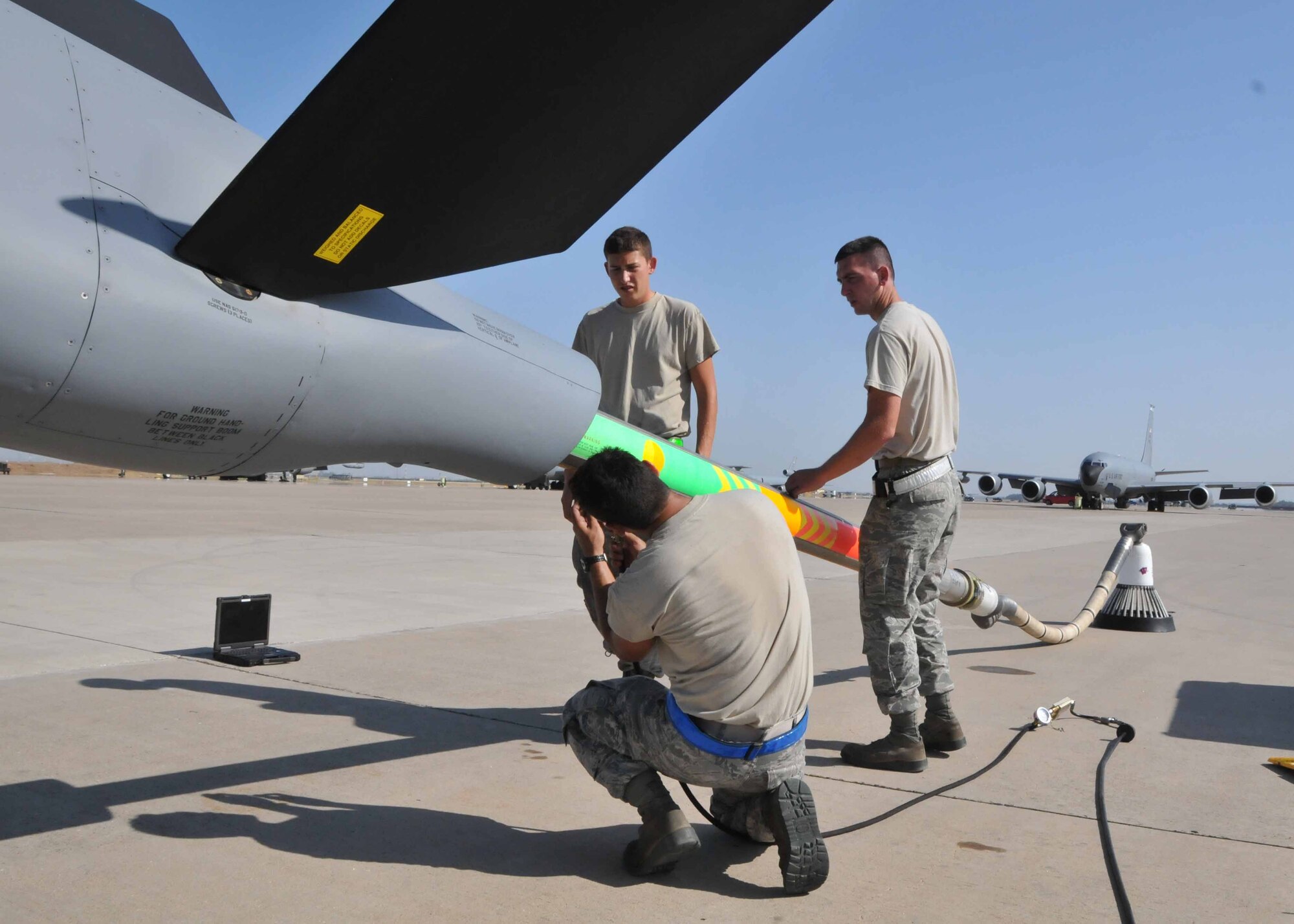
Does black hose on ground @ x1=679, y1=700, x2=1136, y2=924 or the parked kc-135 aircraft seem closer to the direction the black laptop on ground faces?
the black hose on ground

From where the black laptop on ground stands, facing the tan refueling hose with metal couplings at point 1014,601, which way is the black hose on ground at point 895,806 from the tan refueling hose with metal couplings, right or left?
right

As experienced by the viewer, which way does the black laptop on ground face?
facing the viewer and to the right of the viewer

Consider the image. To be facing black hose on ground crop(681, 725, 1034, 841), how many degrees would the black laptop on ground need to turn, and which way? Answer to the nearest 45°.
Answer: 0° — it already faces it

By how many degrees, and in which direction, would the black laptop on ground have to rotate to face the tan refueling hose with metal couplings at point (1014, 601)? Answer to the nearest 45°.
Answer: approximately 45° to its left

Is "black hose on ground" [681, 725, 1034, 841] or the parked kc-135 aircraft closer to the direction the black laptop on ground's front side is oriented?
the black hose on ground

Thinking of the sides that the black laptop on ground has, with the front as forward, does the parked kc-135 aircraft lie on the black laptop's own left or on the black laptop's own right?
on the black laptop's own left

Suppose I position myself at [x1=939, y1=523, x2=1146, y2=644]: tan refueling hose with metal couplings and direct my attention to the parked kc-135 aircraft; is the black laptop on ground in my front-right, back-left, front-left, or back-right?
back-left
